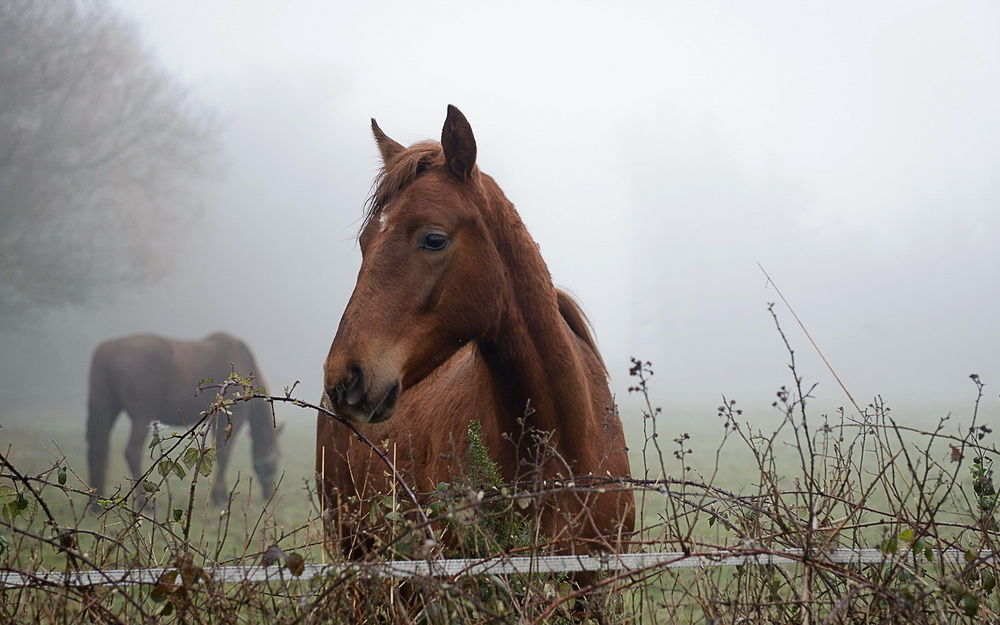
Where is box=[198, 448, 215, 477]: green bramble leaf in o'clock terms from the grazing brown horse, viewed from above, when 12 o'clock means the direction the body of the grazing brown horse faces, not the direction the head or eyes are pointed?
The green bramble leaf is roughly at 3 o'clock from the grazing brown horse.

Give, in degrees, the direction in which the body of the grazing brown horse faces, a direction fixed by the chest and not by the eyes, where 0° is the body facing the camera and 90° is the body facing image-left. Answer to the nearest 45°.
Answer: approximately 270°

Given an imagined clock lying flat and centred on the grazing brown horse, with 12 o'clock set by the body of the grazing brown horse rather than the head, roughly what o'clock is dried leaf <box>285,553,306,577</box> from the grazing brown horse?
The dried leaf is roughly at 3 o'clock from the grazing brown horse.

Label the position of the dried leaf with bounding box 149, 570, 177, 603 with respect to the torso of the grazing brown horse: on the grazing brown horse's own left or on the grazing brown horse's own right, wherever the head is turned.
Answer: on the grazing brown horse's own right

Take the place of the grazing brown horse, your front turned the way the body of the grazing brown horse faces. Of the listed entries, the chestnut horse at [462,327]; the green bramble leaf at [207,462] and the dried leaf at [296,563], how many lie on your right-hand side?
3

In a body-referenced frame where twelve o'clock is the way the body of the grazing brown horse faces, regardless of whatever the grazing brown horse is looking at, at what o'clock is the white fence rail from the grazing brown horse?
The white fence rail is roughly at 3 o'clock from the grazing brown horse.
